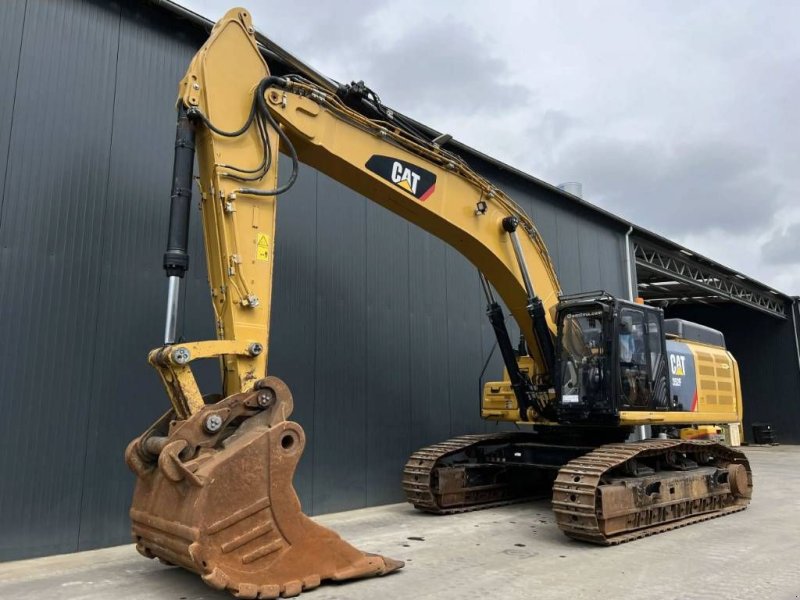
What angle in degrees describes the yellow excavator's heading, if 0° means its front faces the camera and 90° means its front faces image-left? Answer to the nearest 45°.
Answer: approximately 45°
